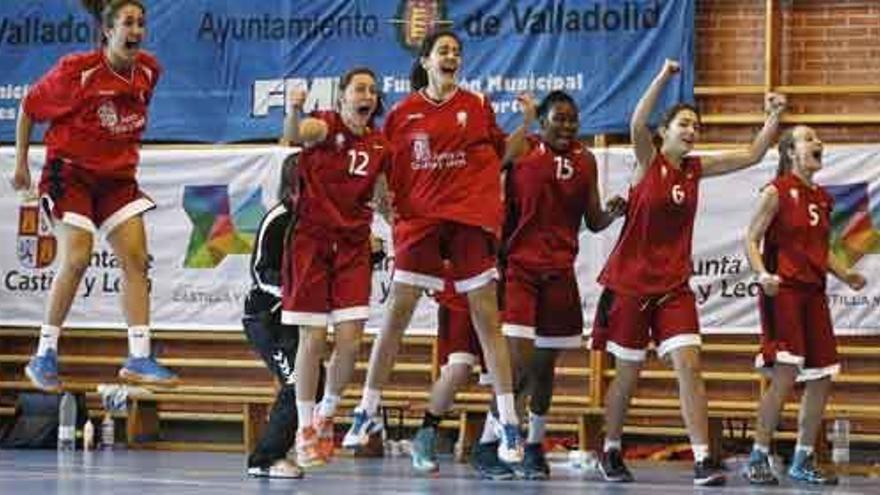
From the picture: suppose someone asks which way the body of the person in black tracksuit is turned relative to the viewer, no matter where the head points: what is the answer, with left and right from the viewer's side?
facing to the right of the viewer
